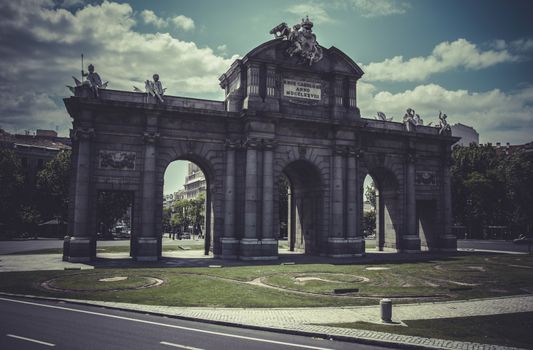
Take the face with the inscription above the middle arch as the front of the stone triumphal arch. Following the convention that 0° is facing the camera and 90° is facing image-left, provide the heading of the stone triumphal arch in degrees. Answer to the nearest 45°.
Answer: approximately 315°
